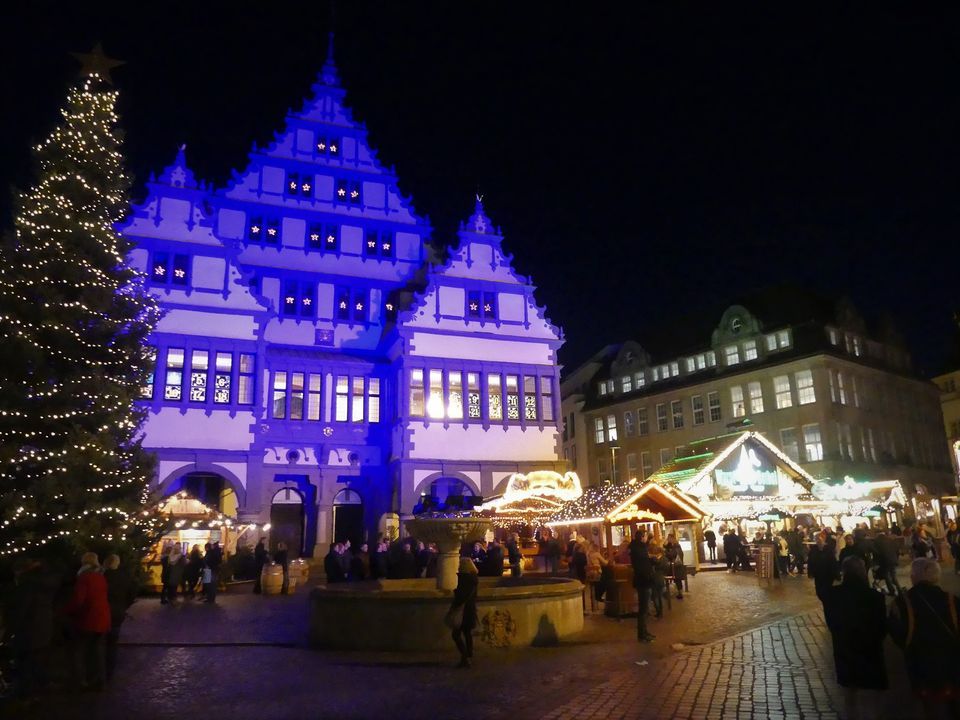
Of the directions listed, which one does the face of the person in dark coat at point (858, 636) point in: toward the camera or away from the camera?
away from the camera

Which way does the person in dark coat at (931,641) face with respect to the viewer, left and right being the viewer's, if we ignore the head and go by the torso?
facing away from the viewer

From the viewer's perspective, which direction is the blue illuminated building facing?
toward the camera

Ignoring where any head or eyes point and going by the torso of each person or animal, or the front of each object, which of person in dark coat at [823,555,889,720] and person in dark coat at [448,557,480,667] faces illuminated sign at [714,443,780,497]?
person in dark coat at [823,555,889,720]

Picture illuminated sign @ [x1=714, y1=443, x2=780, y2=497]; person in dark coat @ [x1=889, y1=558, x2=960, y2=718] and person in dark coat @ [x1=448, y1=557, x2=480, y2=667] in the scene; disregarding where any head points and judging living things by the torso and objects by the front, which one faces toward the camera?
the illuminated sign

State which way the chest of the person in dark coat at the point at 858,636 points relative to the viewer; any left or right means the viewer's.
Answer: facing away from the viewer

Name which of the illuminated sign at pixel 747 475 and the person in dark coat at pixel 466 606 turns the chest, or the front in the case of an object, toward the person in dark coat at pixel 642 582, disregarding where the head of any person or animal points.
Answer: the illuminated sign

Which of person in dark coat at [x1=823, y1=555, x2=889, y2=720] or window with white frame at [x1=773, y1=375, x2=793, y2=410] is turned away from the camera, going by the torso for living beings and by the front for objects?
the person in dark coat

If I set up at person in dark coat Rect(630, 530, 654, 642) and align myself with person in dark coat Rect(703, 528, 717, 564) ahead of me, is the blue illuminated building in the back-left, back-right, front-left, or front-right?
front-left

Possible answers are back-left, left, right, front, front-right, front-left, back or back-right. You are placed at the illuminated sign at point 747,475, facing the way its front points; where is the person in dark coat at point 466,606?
front

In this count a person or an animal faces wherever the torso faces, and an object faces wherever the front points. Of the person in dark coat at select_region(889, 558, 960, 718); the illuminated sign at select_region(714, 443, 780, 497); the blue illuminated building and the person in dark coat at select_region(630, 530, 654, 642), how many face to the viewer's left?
0

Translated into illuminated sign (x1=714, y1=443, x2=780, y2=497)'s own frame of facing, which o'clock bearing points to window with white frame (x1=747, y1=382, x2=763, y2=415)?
The window with white frame is roughly at 6 o'clock from the illuminated sign.

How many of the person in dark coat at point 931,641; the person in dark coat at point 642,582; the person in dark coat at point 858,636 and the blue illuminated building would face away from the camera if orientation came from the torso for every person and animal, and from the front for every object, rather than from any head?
2

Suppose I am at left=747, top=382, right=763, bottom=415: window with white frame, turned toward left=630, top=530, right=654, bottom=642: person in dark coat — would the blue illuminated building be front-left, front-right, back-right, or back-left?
front-right
